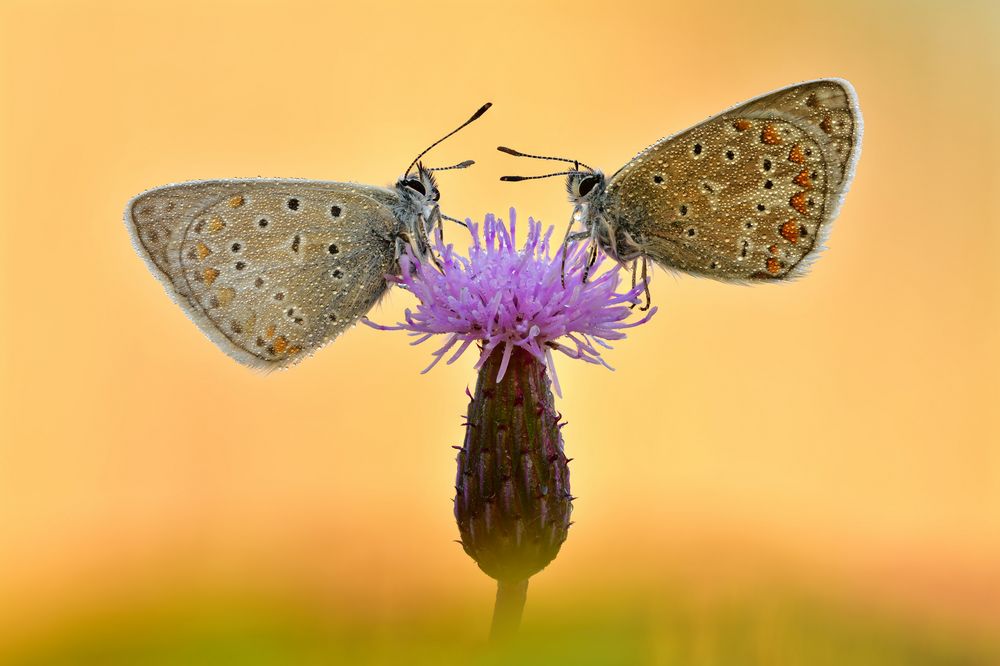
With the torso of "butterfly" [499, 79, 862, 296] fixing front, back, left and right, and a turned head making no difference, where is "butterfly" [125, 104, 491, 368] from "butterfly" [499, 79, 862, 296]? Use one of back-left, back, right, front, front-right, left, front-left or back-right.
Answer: front

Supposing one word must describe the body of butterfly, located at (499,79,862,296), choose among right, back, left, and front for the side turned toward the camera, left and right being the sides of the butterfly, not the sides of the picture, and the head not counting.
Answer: left

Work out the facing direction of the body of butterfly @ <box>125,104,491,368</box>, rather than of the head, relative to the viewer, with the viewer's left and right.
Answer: facing to the right of the viewer

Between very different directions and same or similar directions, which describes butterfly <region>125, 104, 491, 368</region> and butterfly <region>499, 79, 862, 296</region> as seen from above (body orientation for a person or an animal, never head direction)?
very different directions

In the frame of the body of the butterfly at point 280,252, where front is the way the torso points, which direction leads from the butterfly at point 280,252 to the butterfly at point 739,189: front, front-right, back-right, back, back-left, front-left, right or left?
front

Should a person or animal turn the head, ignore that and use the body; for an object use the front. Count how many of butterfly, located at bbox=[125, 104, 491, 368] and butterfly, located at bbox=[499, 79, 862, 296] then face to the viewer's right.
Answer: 1
